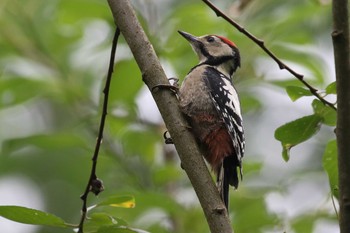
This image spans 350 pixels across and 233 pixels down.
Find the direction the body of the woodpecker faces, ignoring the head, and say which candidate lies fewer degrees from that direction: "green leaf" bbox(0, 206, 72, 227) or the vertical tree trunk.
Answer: the green leaf

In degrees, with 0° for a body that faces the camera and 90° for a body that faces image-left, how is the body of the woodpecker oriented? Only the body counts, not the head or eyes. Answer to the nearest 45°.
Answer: approximately 90°

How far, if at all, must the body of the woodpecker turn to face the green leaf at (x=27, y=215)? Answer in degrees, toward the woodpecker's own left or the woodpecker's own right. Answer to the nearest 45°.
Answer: approximately 45° to the woodpecker's own left
